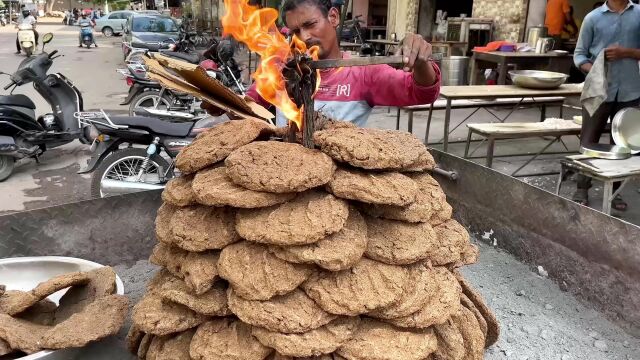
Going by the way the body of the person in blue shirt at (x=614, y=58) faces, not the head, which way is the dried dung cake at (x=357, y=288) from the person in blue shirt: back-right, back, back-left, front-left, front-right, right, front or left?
front

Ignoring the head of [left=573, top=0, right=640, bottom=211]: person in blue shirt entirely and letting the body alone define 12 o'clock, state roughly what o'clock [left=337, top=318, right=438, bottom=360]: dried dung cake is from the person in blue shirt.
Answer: The dried dung cake is roughly at 12 o'clock from the person in blue shirt.

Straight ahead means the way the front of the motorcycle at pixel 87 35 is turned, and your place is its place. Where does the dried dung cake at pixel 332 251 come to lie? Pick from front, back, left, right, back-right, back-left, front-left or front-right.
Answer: front

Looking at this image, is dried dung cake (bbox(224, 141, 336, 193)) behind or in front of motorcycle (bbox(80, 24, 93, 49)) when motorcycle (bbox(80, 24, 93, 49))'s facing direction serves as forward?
in front

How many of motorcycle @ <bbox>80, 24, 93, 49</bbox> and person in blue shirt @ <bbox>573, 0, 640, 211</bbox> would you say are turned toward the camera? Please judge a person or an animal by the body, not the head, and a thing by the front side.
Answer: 2

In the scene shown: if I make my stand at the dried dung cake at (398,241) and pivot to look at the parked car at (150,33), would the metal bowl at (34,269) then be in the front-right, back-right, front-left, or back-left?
front-left

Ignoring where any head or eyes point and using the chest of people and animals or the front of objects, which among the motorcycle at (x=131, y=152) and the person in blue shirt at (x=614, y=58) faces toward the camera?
the person in blue shirt

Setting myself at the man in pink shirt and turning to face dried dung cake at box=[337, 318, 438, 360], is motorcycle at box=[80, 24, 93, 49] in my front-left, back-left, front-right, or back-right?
back-right

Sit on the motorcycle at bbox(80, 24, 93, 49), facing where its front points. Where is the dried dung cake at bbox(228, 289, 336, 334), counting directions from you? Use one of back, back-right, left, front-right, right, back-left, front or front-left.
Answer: back

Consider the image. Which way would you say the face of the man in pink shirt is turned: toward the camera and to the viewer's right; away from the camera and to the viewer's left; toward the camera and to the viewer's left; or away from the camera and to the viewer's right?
toward the camera and to the viewer's left

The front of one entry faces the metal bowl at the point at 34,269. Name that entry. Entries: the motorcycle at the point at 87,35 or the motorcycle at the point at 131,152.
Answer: the motorcycle at the point at 87,35

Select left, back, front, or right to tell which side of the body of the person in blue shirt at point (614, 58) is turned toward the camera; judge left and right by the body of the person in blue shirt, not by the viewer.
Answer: front
